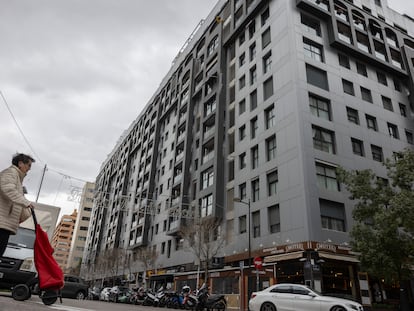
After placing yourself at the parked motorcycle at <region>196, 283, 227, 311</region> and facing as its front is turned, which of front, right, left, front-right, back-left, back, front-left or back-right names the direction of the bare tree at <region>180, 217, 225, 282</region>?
back-right

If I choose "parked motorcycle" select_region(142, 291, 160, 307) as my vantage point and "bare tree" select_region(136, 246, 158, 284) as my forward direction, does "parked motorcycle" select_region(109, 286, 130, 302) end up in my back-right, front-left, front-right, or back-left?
front-left

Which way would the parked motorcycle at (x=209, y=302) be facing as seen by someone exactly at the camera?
facing the viewer and to the left of the viewer

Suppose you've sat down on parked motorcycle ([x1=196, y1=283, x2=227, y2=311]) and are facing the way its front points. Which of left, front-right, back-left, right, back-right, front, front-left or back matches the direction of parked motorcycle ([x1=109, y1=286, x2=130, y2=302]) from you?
right

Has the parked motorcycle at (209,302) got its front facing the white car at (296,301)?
no

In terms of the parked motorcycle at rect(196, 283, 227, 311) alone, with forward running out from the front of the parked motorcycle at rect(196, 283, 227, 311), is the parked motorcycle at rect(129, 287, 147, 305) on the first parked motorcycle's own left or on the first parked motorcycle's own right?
on the first parked motorcycle's own right

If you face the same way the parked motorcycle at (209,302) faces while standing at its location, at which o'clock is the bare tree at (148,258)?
The bare tree is roughly at 4 o'clock from the parked motorcycle.

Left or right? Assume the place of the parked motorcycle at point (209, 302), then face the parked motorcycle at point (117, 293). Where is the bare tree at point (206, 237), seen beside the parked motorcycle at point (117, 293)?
right
